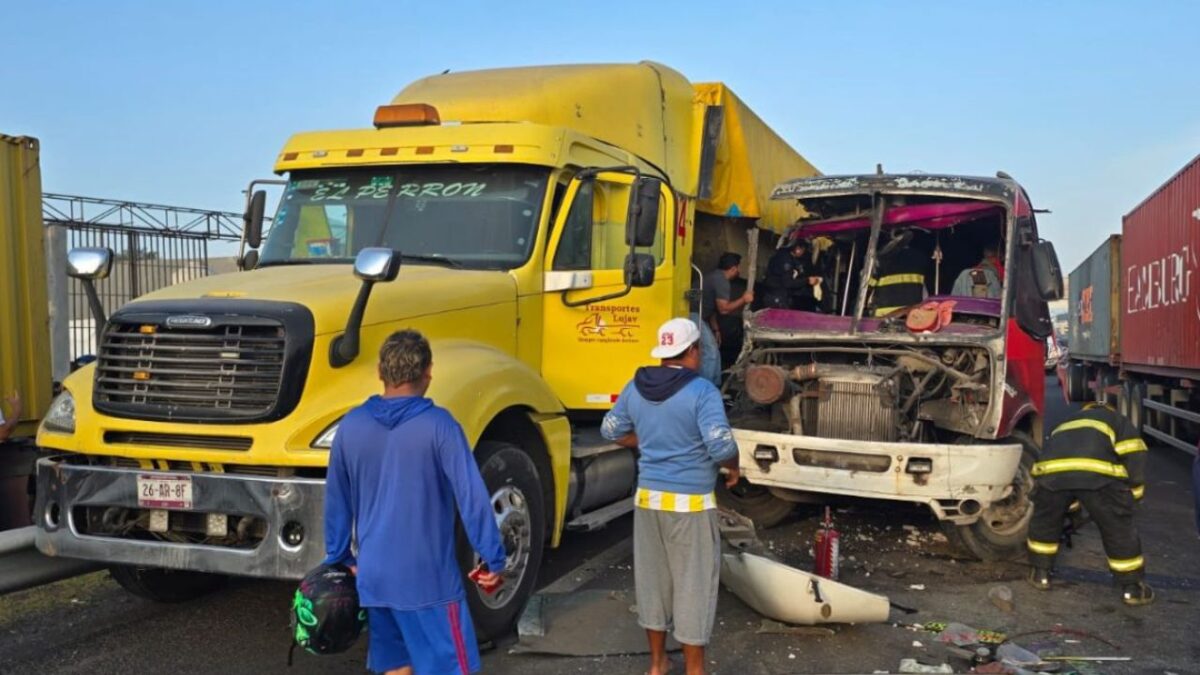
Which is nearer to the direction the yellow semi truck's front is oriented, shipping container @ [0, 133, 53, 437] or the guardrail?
the guardrail

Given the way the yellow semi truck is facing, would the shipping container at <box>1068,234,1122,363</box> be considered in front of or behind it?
behind

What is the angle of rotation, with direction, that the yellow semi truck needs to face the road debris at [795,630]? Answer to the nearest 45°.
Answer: approximately 45° to its left

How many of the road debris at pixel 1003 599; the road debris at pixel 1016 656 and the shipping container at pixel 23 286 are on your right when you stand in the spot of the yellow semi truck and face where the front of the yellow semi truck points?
1

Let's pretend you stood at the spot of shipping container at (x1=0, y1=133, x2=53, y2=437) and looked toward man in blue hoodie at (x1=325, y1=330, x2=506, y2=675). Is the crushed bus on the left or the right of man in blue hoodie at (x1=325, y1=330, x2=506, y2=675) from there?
left

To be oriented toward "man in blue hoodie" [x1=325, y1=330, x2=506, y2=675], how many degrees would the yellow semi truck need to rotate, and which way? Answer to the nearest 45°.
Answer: approximately 45° to its left

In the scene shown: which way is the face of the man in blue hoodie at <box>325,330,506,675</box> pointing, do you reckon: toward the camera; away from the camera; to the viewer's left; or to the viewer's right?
away from the camera

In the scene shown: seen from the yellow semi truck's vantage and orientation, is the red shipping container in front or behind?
behind

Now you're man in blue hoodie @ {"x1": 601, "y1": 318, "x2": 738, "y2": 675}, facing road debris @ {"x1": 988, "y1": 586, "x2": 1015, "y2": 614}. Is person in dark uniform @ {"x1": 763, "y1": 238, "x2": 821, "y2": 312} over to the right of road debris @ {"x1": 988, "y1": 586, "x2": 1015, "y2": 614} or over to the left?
left

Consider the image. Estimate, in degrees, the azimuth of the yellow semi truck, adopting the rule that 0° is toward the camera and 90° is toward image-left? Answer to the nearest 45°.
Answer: approximately 45°

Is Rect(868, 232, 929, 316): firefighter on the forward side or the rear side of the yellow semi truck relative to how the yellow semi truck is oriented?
on the rear side

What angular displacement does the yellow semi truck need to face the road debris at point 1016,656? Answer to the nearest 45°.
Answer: approximately 90° to its left

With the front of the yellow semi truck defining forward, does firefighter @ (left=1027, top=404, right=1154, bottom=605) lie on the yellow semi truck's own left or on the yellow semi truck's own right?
on the yellow semi truck's own left

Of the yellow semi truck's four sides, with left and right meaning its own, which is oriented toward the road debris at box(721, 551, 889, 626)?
left

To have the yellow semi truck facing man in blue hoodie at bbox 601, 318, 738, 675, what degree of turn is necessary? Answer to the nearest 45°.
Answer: approximately 90° to its left

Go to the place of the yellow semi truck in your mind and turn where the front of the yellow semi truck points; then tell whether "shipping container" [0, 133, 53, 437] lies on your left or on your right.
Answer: on your right
